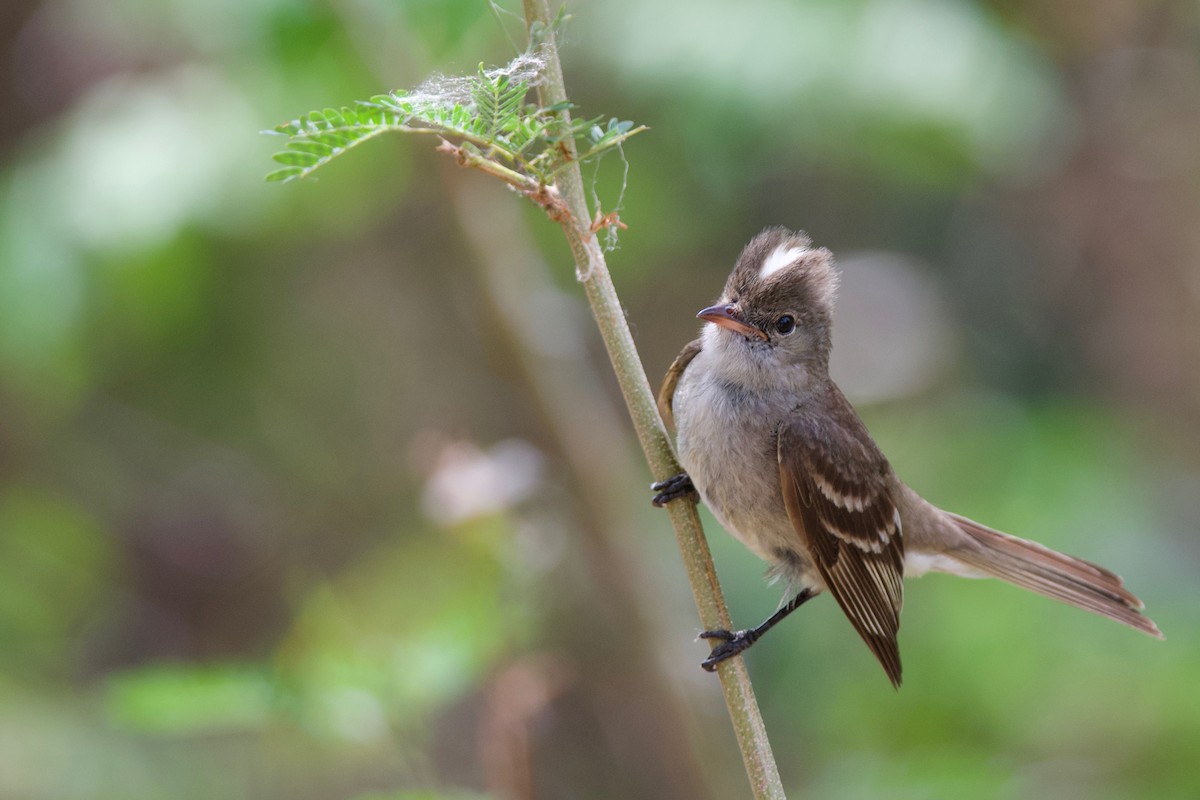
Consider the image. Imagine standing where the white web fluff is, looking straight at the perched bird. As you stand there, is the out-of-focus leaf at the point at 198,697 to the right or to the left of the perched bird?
left

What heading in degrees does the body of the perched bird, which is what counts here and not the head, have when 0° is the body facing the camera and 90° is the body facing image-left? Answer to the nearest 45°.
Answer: approximately 45°

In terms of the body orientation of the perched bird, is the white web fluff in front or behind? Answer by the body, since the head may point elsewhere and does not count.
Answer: in front
